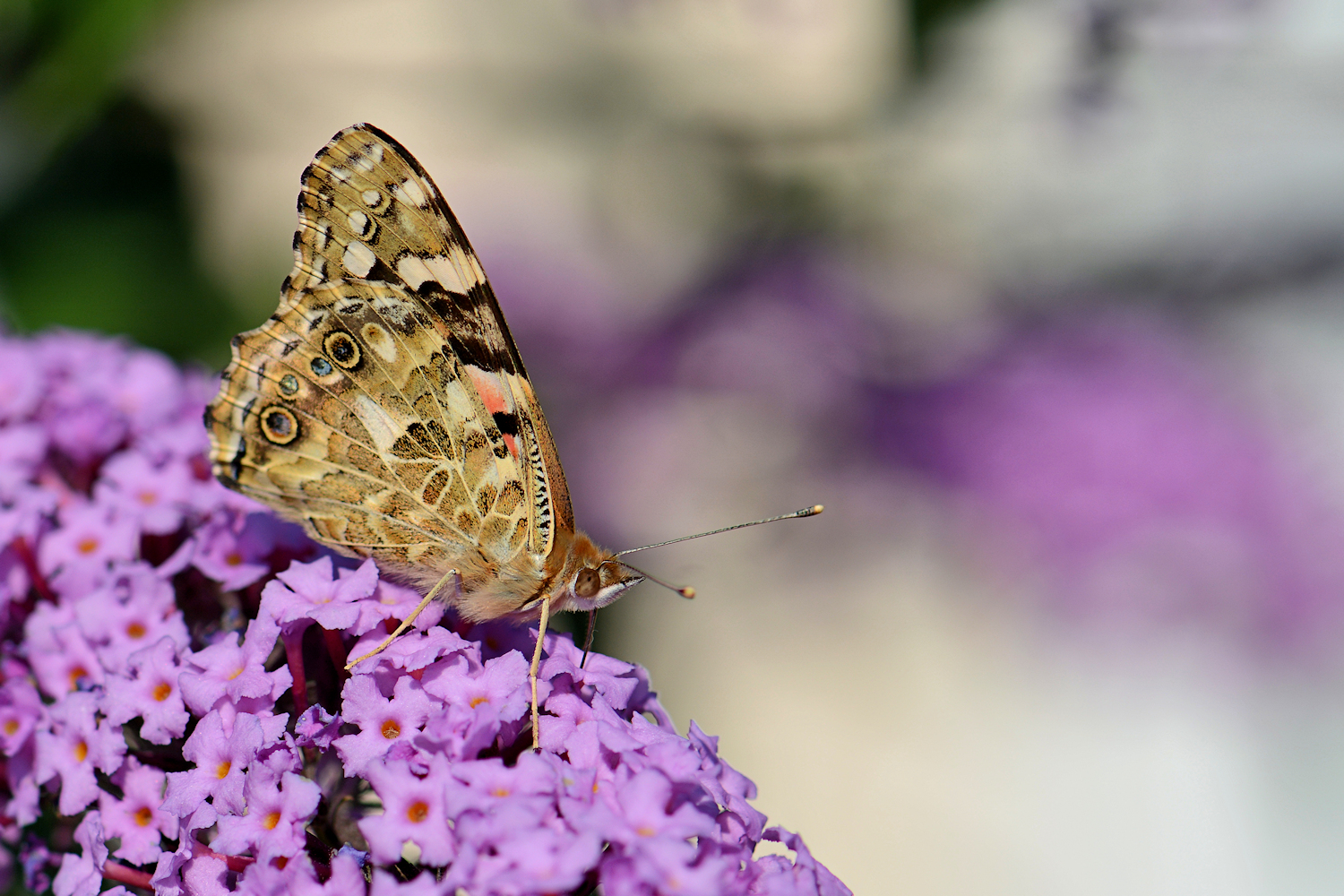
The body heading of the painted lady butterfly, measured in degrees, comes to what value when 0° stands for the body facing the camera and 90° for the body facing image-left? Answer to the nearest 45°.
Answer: approximately 270°
